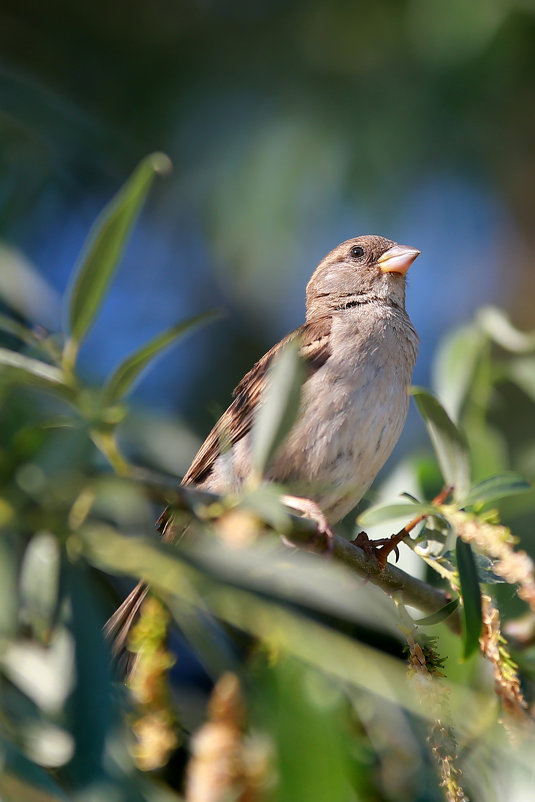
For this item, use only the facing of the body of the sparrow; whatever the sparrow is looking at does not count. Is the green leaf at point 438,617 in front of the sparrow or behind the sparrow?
in front

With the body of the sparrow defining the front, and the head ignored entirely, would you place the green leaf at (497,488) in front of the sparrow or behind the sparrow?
in front

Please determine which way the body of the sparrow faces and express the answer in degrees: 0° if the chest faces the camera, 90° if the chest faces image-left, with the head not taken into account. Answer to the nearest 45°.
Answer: approximately 315°

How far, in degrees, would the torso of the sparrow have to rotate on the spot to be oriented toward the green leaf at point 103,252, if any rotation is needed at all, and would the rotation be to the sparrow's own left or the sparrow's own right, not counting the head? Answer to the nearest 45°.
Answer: approximately 90° to the sparrow's own right

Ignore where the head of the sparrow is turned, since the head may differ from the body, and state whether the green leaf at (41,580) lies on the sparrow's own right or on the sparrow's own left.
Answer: on the sparrow's own right

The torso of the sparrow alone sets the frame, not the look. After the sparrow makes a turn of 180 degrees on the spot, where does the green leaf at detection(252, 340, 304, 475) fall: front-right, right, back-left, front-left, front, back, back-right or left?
back-left
